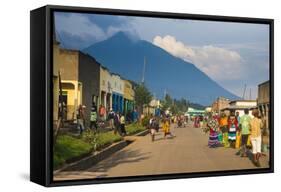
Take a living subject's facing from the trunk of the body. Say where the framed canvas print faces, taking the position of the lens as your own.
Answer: facing the viewer and to the right of the viewer
